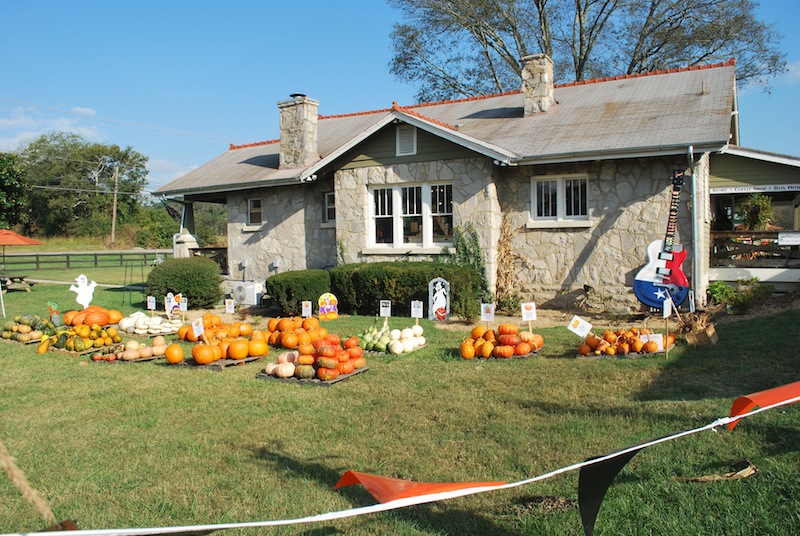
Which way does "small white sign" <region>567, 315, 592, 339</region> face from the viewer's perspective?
toward the camera

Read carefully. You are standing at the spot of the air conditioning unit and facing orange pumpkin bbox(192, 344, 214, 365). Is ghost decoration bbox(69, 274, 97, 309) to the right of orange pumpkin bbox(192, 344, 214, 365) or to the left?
right

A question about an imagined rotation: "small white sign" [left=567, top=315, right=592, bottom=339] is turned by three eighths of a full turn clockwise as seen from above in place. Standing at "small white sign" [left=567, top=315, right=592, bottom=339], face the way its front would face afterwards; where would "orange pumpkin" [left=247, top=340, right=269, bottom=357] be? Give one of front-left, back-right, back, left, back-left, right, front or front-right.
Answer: front-left

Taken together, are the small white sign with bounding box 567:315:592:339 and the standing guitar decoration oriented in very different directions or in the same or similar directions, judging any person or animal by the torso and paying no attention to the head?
same or similar directions

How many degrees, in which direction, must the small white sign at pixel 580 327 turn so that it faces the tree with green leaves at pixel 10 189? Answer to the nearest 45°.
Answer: approximately 135° to its right

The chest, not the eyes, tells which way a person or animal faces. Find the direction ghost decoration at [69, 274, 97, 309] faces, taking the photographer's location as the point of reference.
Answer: facing the viewer

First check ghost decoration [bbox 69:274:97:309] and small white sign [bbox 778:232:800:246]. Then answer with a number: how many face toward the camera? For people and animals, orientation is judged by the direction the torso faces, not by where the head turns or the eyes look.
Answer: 2

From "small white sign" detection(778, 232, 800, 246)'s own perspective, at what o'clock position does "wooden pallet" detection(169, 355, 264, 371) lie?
The wooden pallet is roughly at 1 o'clock from the small white sign.

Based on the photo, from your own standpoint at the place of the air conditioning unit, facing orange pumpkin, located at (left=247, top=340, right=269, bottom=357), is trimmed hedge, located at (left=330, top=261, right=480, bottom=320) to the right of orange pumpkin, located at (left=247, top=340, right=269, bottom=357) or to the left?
left

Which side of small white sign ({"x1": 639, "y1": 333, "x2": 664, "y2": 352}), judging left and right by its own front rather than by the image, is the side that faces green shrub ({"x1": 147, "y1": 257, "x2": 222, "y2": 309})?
right

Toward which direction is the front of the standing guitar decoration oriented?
toward the camera

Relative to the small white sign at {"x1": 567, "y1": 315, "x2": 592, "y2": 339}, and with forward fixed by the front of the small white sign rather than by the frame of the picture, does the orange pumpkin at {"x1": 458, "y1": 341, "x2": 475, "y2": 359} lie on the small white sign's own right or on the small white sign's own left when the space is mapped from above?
on the small white sign's own right

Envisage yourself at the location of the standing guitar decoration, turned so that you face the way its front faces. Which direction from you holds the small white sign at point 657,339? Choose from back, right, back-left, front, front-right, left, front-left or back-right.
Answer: front

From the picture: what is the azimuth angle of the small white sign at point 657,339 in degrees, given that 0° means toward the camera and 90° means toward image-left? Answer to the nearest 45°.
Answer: approximately 0°

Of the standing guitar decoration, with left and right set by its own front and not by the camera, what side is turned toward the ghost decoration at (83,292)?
right

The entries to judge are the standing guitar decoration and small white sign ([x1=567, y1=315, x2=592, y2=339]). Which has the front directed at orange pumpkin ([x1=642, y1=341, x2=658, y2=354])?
the standing guitar decoration
